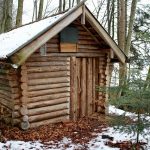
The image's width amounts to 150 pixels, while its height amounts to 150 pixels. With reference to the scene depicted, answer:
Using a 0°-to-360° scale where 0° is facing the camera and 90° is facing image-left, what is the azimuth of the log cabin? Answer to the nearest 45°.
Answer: approximately 315°
